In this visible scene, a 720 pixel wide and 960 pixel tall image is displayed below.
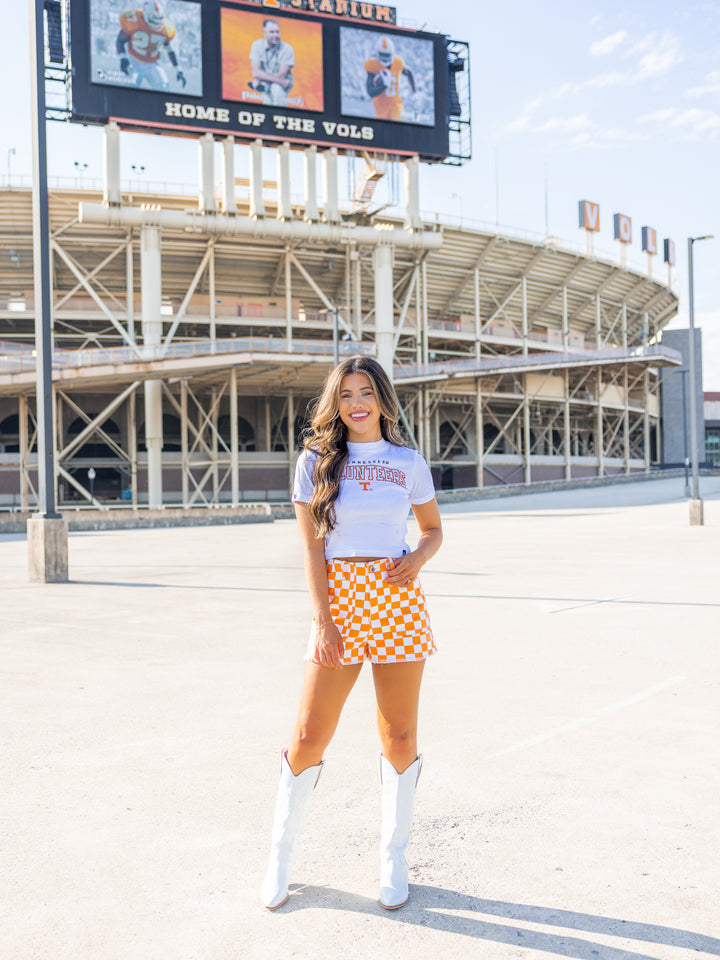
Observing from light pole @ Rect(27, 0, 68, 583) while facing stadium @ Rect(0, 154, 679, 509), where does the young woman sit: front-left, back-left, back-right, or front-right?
back-right

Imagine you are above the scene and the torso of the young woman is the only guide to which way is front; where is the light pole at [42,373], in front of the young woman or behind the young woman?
behind

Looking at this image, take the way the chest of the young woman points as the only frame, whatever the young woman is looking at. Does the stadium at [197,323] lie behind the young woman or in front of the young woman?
behind

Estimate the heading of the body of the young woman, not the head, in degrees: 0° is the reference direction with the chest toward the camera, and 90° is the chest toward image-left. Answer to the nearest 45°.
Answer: approximately 0°
